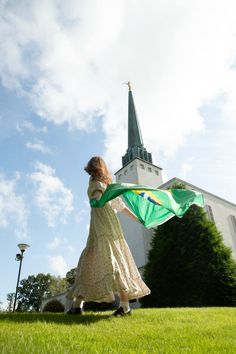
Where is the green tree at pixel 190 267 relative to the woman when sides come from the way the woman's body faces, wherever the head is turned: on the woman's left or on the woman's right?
on the woman's right

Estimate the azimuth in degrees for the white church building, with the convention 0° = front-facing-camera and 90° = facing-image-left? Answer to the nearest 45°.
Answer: approximately 45°

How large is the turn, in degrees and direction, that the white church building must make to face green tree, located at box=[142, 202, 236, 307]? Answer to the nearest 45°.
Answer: approximately 45° to its left
